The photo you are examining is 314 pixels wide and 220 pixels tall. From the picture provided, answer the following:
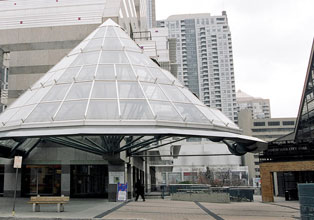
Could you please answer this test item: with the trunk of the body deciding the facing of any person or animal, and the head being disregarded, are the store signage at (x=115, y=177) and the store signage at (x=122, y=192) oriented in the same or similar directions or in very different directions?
same or similar directions

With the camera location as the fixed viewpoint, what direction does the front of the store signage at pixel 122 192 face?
facing the viewer

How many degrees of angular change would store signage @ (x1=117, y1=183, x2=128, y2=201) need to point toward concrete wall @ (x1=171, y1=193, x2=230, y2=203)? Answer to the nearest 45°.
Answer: approximately 135° to its left

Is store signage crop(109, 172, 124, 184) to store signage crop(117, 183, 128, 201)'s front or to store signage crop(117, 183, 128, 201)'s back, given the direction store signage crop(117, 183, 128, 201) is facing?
to the back

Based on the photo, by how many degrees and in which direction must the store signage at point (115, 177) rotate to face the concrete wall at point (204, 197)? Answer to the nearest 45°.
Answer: approximately 135° to its left

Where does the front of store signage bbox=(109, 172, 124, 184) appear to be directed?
toward the camera

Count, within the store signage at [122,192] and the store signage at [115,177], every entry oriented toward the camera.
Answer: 2
